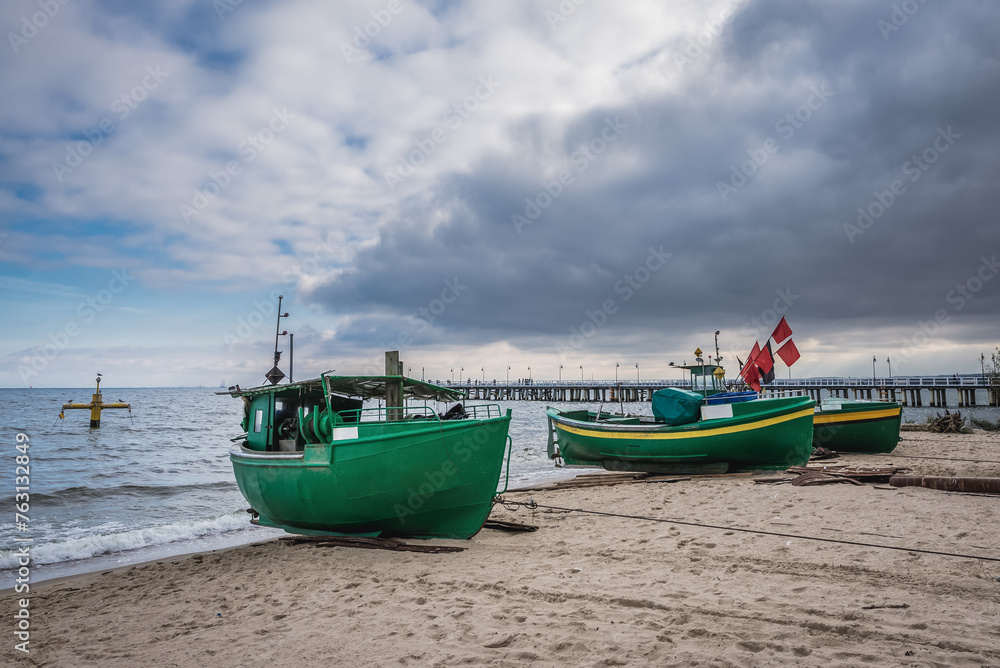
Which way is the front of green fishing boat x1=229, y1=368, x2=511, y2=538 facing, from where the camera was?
facing the viewer and to the right of the viewer

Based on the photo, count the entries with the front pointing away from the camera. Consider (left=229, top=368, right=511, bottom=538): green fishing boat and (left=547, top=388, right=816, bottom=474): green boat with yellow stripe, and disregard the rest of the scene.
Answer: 0

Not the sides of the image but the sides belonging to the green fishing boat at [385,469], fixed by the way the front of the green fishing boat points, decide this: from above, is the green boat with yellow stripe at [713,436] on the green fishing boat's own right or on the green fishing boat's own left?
on the green fishing boat's own left
